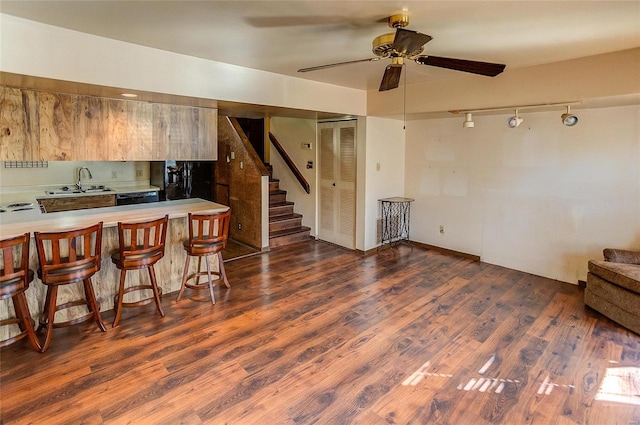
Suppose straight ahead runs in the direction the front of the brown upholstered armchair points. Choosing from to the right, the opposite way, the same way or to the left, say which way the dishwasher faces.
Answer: to the left

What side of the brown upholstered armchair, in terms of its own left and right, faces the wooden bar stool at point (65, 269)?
front

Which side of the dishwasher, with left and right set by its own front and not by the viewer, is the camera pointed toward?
front

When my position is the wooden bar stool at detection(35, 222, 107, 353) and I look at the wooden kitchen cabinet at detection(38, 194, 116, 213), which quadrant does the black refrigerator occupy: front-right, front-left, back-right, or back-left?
front-right

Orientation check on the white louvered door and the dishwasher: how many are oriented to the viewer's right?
0

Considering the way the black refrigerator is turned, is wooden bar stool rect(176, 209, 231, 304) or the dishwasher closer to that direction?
the wooden bar stool

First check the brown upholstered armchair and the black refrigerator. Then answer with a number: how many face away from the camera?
0

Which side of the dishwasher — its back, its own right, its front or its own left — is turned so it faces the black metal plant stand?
left

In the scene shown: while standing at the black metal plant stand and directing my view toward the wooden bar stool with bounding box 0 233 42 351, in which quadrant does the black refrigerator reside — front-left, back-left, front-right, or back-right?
front-right

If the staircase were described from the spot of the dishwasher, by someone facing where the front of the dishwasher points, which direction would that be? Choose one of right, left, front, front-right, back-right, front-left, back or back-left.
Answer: left

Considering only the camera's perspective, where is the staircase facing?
facing the viewer and to the right of the viewer

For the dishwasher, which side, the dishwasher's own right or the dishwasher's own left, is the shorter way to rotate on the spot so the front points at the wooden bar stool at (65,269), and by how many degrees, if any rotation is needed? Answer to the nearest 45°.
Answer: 0° — it already faces it

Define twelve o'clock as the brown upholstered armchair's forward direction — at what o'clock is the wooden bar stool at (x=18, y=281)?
The wooden bar stool is roughly at 12 o'clock from the brown upholstered armchair.

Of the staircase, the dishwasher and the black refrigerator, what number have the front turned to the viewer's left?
0
